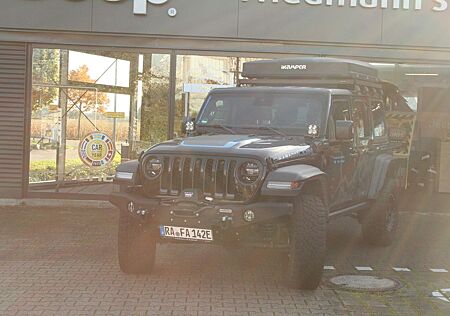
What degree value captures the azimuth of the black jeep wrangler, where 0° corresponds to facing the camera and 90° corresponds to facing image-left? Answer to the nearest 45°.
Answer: approximately 45°

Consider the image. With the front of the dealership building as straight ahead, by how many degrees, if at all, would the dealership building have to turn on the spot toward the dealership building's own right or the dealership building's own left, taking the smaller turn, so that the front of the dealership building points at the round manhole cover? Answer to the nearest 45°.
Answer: approximately 45° to the dealership building's own left
